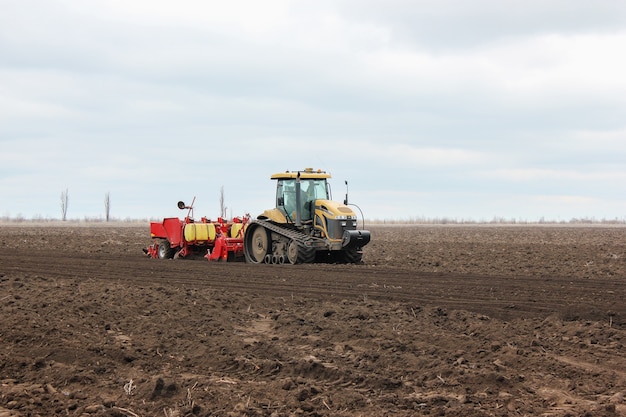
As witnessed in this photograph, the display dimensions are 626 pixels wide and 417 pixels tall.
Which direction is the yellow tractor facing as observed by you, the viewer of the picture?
facing the viewer and to the right of the viewer
